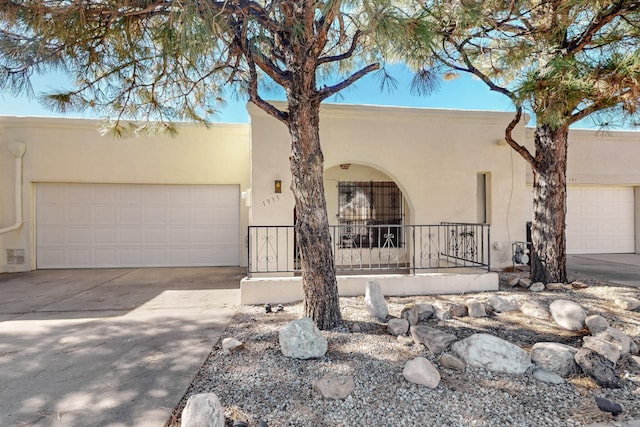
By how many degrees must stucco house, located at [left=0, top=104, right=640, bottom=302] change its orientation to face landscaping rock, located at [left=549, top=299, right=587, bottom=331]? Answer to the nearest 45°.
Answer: approximately 45° to its left

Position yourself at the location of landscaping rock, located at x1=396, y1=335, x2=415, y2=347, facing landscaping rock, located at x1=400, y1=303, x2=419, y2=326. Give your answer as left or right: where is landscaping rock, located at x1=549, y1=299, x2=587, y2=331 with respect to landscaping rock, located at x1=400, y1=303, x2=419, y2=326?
right

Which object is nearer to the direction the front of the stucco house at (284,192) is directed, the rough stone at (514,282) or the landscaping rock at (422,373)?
the landscaping rock

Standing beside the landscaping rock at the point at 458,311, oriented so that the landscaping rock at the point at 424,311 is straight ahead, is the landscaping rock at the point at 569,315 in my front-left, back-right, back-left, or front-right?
back-left

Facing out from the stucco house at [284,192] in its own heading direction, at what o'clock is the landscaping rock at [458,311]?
The landscaping rock is roughly at 11 o'clock from the stucco house.

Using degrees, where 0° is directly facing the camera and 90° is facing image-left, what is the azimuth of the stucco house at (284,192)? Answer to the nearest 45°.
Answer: approximately 0°
